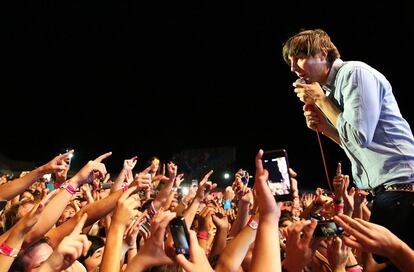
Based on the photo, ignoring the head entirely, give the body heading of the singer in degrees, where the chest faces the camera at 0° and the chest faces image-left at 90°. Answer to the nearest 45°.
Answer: approximately 90°
